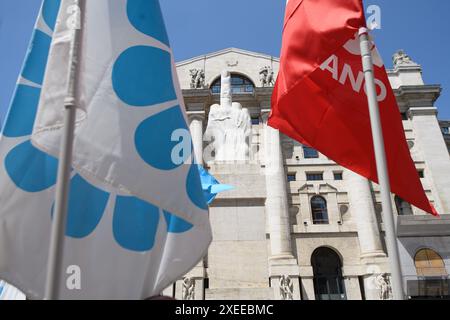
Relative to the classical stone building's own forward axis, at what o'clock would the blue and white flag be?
The blue and white flag is roughly at 12 o'clock from the classical stone building.

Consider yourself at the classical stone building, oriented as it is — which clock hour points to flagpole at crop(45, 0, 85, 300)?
The flagpole is roughly at 12 o'clock from the classical stone building.

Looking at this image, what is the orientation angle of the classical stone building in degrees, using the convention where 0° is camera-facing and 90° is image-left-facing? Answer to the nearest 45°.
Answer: approximately 0°

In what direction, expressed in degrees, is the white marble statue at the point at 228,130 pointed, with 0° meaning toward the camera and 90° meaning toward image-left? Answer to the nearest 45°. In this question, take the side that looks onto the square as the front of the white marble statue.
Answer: approximately 0°

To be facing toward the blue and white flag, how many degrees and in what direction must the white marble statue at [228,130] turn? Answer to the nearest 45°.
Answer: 0° — it already faces it

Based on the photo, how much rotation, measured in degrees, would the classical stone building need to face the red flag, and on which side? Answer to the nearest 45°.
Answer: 0° — it already faces it

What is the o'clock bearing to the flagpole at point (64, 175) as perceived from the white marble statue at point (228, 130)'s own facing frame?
The flagpole is roughly at 12 o'clock from the white marble statue.
